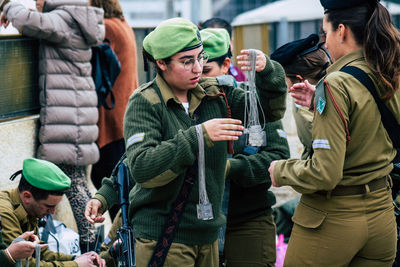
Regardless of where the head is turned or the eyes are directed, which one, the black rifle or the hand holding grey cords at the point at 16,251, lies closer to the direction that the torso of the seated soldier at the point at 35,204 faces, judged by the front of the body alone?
the black rifle

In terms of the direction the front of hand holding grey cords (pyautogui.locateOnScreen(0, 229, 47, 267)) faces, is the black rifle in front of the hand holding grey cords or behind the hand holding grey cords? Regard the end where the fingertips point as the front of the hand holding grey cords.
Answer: in front

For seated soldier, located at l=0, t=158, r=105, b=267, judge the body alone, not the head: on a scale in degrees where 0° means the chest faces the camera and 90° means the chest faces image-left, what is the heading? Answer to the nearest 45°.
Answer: approximately 270°

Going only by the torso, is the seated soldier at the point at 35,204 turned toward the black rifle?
yes

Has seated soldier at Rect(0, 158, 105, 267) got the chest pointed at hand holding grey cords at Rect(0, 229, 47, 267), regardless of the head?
no

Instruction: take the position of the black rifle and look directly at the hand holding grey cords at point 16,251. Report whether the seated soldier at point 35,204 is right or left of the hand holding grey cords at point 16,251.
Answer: right

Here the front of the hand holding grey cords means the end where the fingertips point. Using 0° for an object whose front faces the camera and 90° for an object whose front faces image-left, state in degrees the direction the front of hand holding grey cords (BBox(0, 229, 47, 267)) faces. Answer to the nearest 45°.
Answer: approximately 270°

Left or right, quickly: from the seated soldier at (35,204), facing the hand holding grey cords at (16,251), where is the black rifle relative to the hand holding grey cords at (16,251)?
left

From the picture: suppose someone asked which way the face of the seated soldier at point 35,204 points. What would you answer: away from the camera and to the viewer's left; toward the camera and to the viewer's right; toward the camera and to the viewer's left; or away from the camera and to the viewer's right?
toward the camera and to the viewer's right
